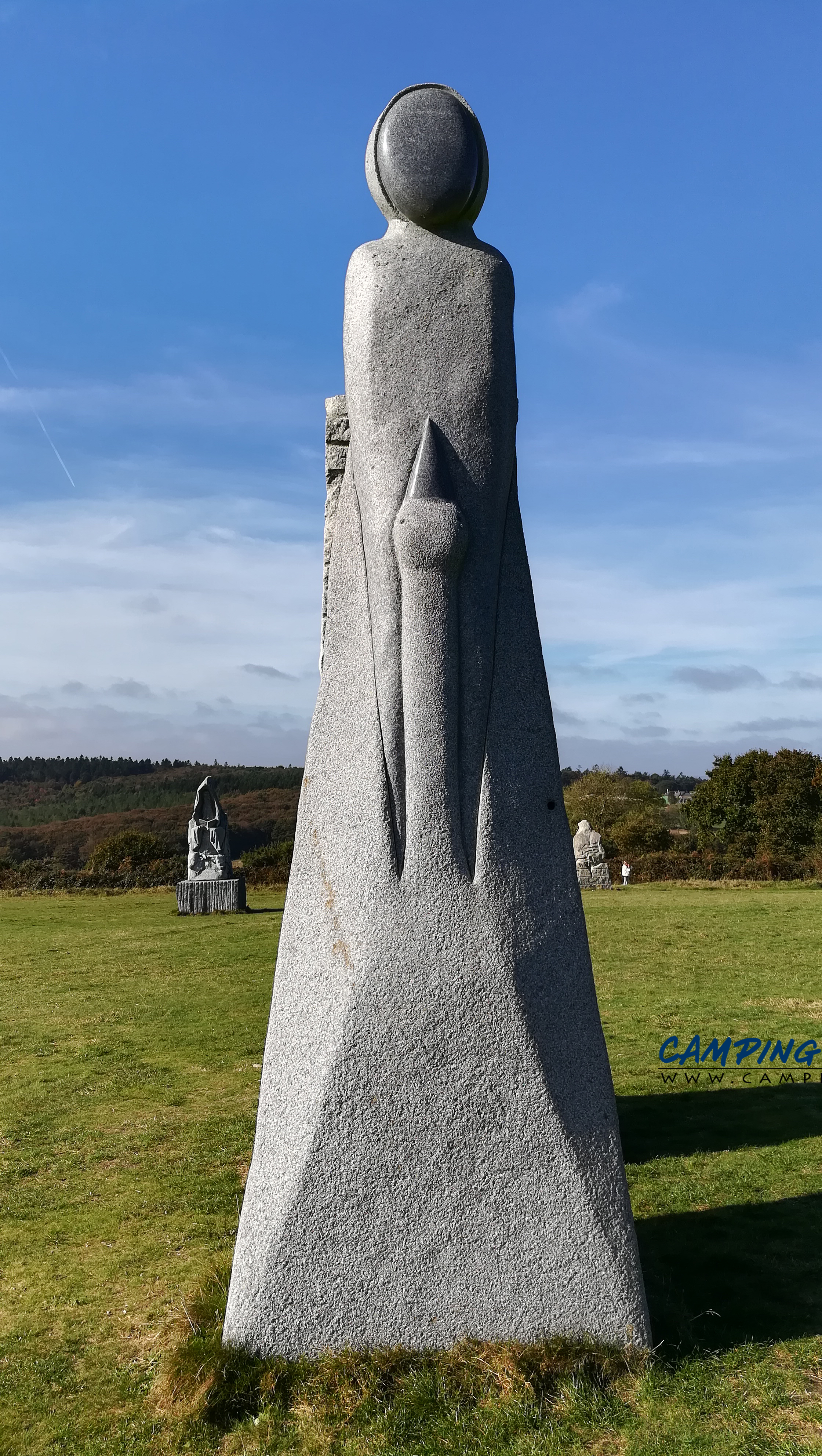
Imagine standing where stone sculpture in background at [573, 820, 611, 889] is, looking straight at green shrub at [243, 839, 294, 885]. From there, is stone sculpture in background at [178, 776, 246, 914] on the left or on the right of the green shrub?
left

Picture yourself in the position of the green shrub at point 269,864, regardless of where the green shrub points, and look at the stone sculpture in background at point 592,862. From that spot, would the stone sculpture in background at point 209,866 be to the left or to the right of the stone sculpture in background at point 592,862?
right

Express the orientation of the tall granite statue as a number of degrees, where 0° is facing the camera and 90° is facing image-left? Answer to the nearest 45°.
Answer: approximately 0°

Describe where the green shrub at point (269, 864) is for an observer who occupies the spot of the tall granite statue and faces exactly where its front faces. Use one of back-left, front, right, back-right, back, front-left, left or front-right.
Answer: back

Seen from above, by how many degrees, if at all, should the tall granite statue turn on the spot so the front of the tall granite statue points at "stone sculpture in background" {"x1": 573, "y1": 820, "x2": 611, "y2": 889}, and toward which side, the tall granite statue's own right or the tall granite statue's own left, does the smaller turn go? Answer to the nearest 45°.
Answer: approximately 180°

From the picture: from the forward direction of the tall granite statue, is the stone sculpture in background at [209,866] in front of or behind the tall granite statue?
behind
